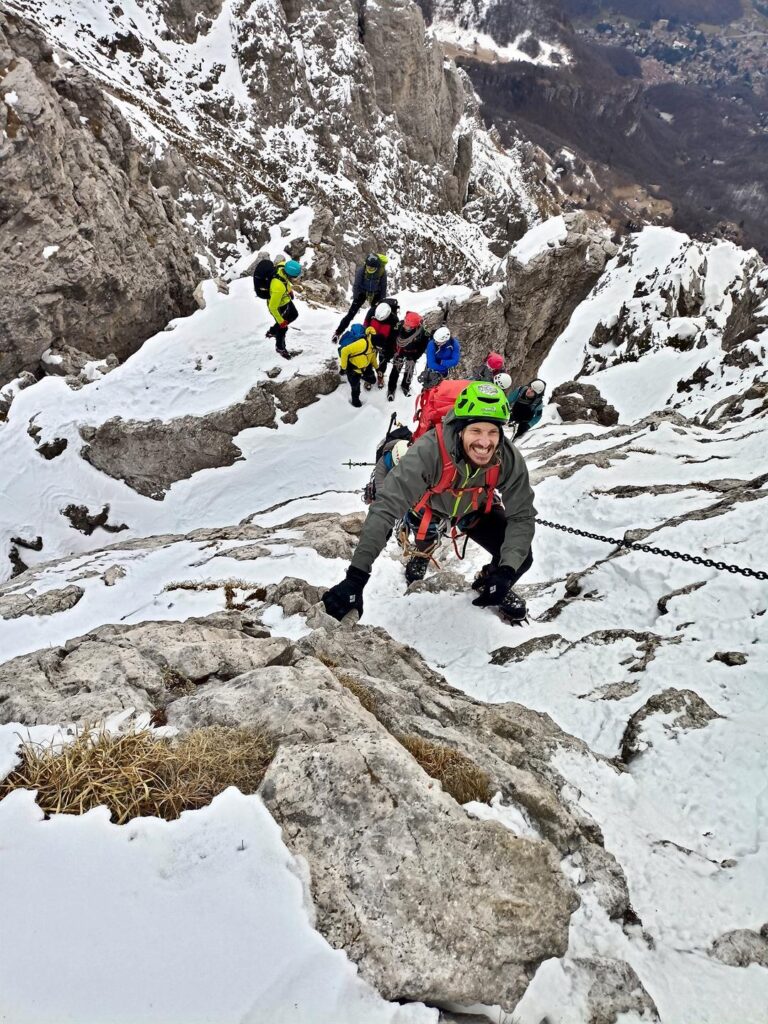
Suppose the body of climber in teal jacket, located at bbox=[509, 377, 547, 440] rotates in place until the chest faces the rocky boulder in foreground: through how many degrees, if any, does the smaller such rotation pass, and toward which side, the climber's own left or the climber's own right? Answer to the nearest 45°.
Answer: approximately 45° to the climber's own left

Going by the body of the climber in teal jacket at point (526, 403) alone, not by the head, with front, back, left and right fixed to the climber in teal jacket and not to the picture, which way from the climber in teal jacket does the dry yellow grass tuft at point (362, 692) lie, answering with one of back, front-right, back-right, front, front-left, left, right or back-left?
front-left

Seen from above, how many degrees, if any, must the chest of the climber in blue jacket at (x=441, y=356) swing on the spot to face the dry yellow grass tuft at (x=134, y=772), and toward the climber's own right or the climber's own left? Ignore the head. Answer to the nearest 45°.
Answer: approximately 45° to the climber's own left

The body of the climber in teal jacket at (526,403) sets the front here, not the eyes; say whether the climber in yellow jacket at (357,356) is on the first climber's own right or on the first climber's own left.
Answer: on the first climber's own right

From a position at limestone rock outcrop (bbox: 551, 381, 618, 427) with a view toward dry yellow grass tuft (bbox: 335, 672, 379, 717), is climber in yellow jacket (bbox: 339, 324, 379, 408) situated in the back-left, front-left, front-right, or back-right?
front-right

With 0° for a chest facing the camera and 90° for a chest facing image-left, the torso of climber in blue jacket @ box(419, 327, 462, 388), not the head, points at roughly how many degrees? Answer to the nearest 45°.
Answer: approximately 45°

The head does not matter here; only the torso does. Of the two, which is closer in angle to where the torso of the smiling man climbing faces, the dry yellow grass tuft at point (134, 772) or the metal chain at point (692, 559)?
the dry yellow grass tuft

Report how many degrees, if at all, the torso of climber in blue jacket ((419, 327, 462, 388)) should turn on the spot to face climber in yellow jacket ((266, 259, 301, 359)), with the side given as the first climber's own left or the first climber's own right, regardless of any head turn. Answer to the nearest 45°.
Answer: approximately 90° to the first climber's own right

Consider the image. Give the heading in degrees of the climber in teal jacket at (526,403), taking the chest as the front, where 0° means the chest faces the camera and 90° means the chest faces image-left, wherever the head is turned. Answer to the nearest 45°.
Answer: approximately 45°

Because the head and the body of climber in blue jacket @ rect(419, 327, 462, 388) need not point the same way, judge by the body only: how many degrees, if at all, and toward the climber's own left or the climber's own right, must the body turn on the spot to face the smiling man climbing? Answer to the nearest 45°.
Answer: approximately 45° to the climber's own left

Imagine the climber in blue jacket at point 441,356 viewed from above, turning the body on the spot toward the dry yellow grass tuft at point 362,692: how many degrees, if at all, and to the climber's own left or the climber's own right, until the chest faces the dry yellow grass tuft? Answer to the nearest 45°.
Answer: approximately 45° to the climber's own left

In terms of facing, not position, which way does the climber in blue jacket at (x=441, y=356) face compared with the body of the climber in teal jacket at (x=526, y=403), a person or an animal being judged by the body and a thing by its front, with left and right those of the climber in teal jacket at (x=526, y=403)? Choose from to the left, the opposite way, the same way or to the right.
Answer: the same way

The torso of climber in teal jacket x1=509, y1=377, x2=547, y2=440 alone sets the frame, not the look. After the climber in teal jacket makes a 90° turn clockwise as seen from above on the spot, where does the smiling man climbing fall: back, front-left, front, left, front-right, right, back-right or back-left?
back-left

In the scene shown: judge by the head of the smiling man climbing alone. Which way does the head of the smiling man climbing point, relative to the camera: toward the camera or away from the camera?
toward the camera

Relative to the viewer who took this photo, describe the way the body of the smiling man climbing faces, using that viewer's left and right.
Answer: facing the viewer

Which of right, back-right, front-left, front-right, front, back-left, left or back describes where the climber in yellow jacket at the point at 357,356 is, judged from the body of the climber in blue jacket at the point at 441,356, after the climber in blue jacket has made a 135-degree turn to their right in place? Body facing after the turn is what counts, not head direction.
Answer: front-left

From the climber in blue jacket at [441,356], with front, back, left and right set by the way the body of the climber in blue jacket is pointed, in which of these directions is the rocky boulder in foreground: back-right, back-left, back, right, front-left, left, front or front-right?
front-left

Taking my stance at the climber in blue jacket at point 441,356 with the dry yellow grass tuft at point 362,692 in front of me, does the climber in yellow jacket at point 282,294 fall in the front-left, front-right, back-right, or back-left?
back-right
